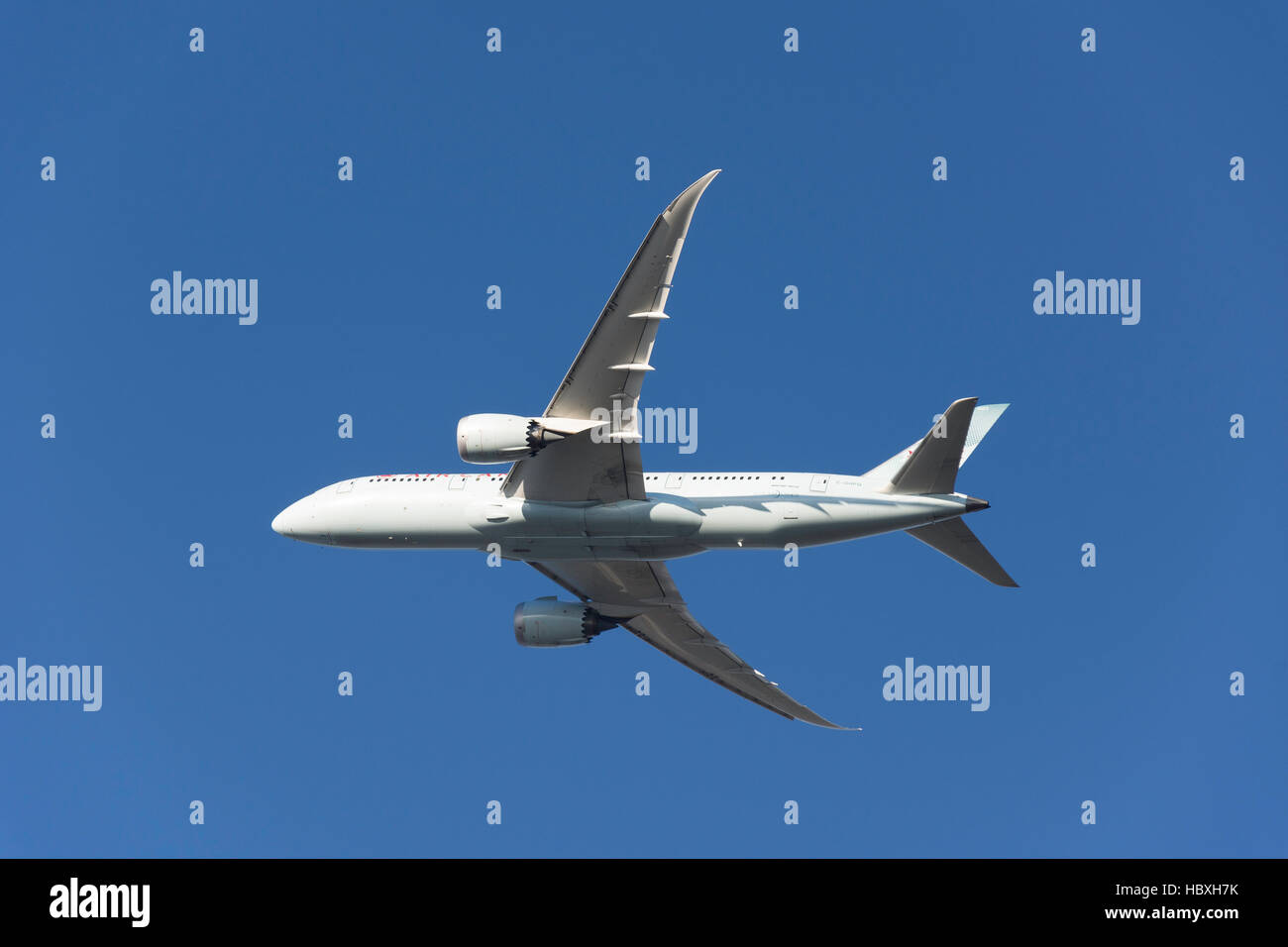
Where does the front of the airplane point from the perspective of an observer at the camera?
facing to the left of the viewer
